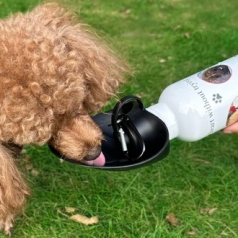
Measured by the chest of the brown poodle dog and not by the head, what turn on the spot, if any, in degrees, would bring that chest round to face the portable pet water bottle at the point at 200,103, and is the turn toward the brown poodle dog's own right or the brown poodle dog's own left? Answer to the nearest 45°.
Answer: approximately 45° to the brown poodle dog's own left

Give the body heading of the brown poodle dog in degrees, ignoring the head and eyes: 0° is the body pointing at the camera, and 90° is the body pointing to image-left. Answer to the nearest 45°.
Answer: approximately 315°
